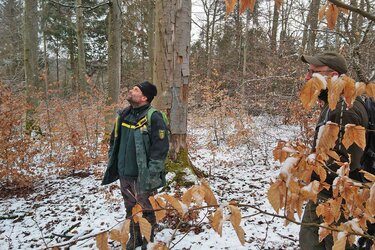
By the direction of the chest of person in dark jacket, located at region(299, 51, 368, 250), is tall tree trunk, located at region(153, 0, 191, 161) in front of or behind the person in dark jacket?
in front

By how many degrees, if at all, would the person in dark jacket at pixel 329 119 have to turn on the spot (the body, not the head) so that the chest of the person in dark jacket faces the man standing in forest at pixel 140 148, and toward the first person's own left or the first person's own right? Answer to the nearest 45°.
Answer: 0° — they already face them

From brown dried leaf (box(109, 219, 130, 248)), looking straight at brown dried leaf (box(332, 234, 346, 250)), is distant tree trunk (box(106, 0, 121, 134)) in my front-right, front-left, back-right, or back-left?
back-left

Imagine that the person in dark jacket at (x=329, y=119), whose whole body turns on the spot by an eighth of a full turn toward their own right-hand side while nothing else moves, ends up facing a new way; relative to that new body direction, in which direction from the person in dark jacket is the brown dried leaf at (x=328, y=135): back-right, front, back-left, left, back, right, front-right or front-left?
back-left

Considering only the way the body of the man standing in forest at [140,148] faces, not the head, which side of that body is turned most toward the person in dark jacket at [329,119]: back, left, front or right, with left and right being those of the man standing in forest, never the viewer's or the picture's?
left

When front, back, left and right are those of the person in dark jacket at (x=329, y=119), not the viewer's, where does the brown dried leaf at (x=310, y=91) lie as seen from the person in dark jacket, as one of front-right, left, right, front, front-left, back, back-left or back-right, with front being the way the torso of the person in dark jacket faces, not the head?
left

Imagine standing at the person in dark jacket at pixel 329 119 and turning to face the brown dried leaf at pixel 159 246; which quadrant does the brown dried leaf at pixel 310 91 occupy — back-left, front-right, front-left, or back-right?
front-left

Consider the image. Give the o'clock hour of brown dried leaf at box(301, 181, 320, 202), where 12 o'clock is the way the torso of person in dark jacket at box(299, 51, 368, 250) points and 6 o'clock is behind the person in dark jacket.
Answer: The brown dried leaf is roughly at 9 o'clock from the person in dark jacket.

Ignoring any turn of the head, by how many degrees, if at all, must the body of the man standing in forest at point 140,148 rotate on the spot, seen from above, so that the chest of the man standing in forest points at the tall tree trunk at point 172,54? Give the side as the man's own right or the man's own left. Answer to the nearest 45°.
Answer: approximately 135° to the man's own right

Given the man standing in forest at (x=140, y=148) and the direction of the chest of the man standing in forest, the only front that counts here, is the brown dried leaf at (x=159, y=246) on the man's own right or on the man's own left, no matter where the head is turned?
on the man's own left

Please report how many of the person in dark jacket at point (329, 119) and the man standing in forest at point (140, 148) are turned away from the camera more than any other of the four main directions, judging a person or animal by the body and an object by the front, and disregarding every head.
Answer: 0

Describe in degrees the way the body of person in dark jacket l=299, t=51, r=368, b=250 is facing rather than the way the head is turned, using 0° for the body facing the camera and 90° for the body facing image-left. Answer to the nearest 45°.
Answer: approximately 90°
